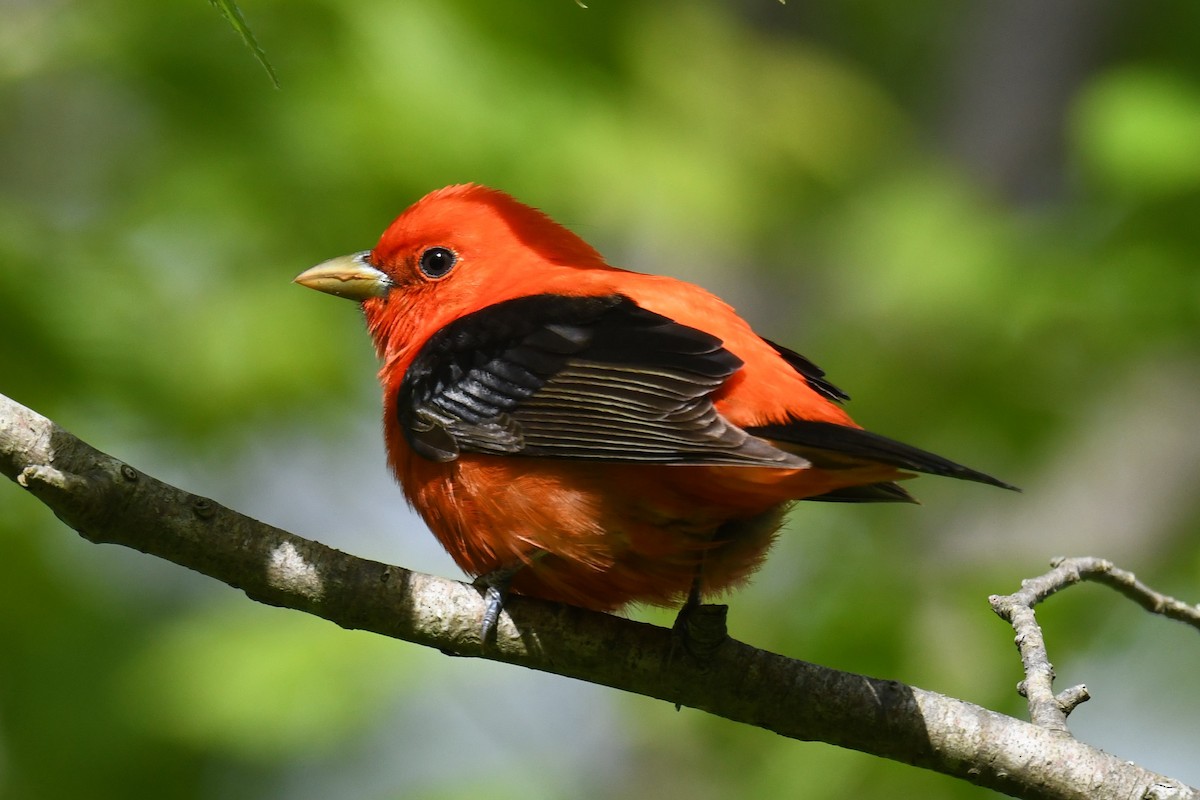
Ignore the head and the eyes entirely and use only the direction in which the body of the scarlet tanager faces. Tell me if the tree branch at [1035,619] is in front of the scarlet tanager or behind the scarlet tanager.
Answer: behind

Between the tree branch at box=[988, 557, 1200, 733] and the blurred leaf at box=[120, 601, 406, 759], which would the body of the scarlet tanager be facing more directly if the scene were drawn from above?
the blurred leaf

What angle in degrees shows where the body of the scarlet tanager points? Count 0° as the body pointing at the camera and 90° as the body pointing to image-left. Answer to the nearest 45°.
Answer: approximately 90°

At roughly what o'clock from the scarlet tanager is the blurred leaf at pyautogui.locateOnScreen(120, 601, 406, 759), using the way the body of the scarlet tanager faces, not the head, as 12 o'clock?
The blurred leaf is roughly at 2 o'clock from the scarlet tanager.

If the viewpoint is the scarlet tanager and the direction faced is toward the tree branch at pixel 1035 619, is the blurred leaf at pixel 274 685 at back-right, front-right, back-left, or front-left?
back-left
